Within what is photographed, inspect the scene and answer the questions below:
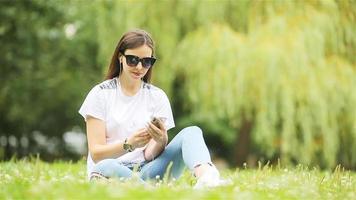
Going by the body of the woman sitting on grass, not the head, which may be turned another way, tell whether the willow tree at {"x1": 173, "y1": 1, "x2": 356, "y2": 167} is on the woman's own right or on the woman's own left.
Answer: on the woman's own left

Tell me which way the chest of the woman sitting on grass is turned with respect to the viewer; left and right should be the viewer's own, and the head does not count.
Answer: facing the viewer and to the right of the viewer
